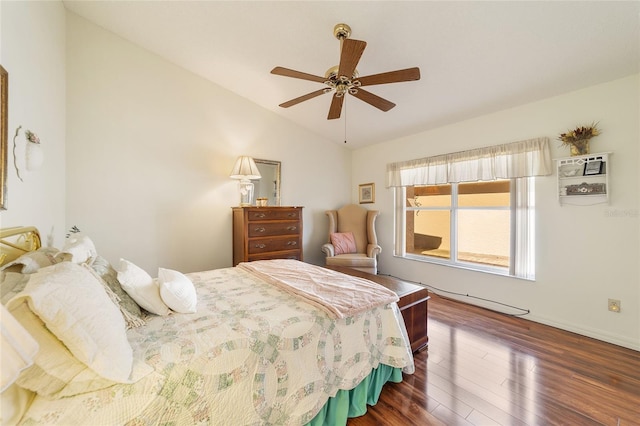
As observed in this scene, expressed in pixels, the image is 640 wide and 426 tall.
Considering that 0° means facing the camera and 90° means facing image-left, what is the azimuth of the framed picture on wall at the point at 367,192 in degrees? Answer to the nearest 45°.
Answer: approximately 45°

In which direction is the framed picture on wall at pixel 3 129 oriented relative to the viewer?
to the viewer's right
